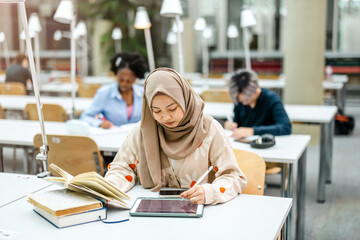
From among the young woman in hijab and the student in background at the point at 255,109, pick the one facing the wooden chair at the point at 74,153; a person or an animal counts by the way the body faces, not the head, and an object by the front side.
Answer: the student in background

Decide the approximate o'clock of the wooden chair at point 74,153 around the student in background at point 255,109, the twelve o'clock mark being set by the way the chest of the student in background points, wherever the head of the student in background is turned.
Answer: The wooden chair is roughly at 12 o'clock from the student in background.

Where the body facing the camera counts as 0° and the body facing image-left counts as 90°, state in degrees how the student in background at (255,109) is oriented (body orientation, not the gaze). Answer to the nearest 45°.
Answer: approximately 45°

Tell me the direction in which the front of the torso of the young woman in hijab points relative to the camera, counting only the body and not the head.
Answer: toward the camera

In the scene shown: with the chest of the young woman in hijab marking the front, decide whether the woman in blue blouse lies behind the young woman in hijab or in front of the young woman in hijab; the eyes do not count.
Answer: behind

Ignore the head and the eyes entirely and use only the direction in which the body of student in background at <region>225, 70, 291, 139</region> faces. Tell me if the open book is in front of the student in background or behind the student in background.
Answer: in front

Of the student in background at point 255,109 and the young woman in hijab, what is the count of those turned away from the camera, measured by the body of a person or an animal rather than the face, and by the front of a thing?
0
